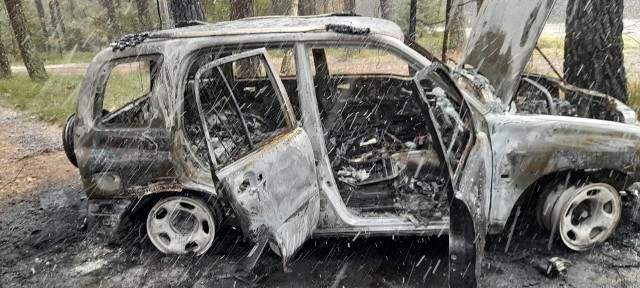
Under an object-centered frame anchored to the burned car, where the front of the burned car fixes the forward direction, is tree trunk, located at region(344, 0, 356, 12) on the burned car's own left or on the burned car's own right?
on the burned car's own left

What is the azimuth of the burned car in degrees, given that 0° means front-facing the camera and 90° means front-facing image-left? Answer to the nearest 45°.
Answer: approximately 270°

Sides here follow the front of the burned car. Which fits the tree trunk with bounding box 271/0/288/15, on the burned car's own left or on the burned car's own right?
on the burned car's own left

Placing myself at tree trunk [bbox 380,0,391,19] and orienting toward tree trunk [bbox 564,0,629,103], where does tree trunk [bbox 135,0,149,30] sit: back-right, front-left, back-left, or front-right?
back-right

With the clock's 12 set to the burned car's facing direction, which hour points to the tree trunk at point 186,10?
The tree trunk is roughly at 8 o'clock from the burned car.
